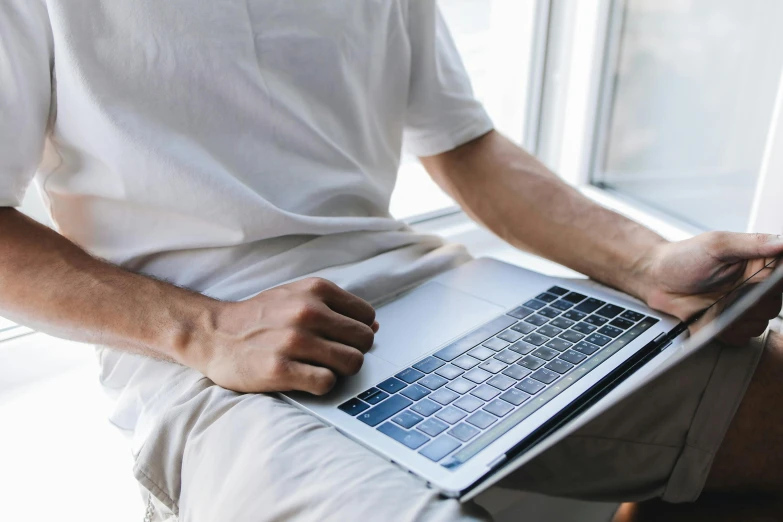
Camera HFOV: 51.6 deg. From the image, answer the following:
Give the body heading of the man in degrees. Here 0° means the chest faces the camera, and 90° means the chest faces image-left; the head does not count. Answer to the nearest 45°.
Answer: approximately 315°

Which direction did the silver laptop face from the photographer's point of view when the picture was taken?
facing away from the viewer and to the left of the viewer

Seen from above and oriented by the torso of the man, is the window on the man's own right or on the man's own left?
on the man's own left
